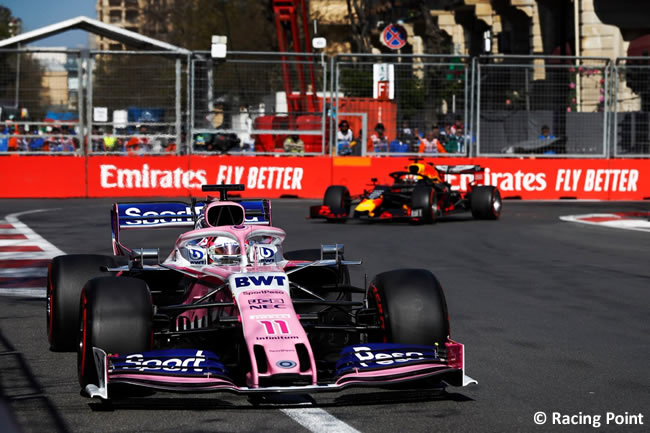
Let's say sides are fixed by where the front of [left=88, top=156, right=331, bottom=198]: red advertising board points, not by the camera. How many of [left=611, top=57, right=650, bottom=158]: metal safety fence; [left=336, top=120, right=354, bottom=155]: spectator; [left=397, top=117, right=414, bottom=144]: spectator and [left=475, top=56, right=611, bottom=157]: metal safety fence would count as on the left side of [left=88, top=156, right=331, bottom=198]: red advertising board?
4

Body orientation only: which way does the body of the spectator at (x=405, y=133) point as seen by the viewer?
toward the camera

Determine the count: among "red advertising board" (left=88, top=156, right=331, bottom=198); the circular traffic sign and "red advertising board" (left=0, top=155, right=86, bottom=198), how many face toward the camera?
3

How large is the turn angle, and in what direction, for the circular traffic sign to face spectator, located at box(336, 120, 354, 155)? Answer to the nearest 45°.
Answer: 0° — it already faces them

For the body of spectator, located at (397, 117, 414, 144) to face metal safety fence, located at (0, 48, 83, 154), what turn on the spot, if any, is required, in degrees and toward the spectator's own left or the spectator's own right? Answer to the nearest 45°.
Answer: approximately 90° to the spectator's own right

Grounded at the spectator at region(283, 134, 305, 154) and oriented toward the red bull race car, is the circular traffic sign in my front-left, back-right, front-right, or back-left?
back-left

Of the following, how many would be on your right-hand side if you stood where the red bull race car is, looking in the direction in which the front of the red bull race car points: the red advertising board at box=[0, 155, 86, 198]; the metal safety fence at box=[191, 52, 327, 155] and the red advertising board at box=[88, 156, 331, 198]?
3

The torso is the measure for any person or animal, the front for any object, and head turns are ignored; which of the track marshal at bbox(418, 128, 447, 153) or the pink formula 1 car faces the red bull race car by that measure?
the track marshal

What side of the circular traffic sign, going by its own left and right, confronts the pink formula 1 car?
front

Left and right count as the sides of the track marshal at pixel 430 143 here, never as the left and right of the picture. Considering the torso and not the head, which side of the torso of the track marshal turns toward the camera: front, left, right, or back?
front

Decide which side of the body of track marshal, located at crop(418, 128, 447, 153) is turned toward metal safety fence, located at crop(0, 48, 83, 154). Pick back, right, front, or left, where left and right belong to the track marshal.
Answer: right

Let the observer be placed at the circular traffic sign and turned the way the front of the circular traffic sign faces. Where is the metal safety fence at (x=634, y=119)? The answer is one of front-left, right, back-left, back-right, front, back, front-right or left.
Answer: front-left
